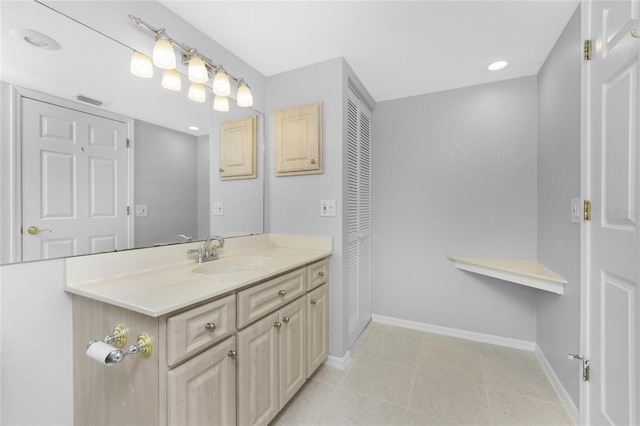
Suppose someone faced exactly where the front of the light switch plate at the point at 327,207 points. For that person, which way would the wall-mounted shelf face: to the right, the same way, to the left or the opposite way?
to the right

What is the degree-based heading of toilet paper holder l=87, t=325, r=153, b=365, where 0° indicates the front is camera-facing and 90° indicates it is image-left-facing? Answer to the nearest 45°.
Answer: approximately 45°

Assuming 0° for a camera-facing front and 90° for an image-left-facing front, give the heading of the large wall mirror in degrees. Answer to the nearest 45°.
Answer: approximately 315°

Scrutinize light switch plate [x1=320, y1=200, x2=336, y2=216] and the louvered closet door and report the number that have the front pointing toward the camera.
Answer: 1

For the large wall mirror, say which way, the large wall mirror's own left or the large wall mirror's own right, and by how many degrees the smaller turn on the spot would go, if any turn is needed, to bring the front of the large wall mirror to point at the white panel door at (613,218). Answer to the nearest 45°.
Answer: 0° — it already faces it

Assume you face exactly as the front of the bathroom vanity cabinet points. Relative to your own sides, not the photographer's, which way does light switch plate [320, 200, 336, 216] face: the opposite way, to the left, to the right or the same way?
to the right

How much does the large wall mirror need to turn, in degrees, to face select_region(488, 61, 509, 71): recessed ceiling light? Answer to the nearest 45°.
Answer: approximately 45° to its left

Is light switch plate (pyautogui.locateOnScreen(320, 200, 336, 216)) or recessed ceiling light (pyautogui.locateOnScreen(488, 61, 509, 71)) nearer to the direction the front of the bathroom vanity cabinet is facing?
the recessed ceiling light

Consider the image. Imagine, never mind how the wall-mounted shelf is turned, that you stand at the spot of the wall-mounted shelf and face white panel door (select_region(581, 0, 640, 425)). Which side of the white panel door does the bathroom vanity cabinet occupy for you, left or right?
right

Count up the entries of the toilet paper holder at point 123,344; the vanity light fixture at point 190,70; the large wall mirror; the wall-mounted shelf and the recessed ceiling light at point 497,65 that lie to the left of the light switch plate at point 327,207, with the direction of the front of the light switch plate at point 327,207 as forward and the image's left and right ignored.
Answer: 2
